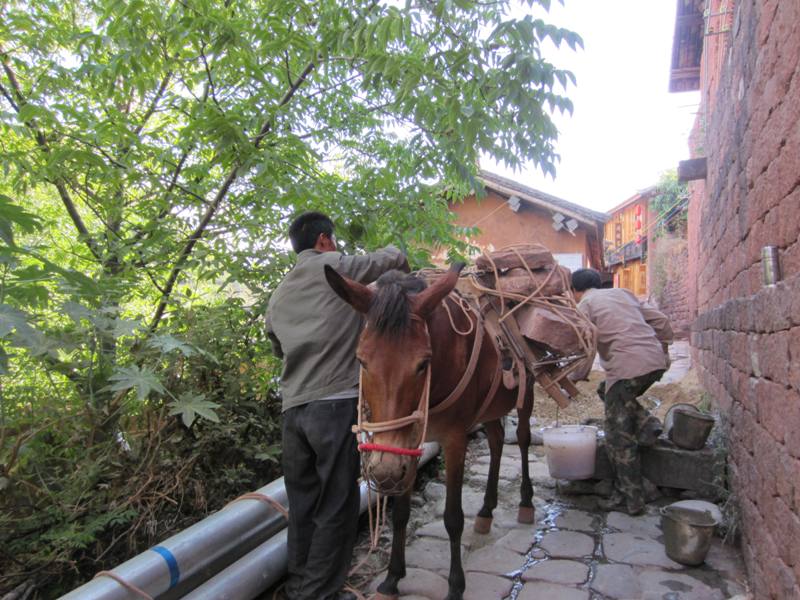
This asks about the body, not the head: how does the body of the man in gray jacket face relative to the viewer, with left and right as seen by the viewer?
facing away from the viewer and to the right of the viewer

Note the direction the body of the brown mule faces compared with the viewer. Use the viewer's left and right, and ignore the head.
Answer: facing the viewer and to the left of the viewer

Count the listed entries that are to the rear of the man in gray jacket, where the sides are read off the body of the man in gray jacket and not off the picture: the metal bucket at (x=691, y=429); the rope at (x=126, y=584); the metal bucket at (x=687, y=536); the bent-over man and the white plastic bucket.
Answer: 1

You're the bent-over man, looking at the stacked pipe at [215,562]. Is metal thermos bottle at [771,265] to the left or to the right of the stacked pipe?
left

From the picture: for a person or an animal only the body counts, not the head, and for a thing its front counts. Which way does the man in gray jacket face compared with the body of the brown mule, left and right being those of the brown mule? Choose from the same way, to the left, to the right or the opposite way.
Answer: the opposite way

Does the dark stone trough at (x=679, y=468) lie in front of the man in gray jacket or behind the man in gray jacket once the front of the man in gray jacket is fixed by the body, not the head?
in front

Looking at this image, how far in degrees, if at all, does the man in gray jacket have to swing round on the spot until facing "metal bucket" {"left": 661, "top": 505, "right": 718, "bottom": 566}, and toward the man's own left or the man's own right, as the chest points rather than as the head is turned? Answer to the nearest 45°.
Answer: approximately 45° to the man's own right

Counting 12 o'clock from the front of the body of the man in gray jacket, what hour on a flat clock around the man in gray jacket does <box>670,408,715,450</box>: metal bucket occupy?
The metal bucket is roughly at 1 o'clock from the man in gray jacket.

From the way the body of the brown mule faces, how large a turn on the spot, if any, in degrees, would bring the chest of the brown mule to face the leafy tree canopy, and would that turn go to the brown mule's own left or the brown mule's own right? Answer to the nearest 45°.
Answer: approximately 90° to the brown mule's own right

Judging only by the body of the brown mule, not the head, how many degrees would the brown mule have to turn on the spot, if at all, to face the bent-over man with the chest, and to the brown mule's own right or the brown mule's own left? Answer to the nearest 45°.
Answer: approximately 180°

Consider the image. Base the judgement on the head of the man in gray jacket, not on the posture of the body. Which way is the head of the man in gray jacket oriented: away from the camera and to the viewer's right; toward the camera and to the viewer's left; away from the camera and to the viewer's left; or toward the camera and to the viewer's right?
away from the camera and to the viewer's right

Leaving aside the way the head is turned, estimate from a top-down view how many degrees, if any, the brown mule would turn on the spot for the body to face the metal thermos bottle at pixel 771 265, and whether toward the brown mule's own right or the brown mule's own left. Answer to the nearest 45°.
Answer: approximately 135° to the brown mule's own left
